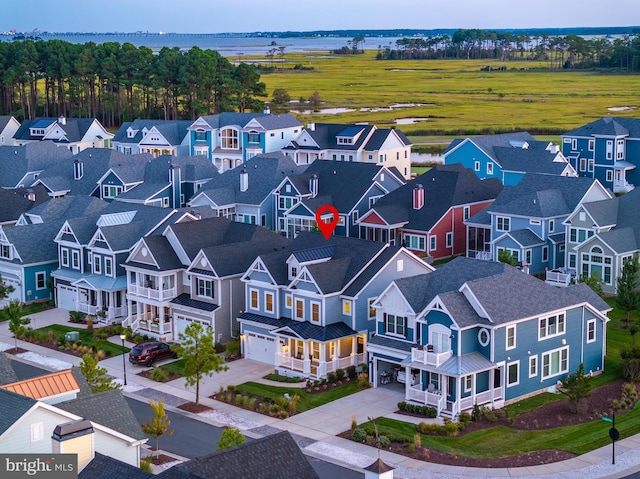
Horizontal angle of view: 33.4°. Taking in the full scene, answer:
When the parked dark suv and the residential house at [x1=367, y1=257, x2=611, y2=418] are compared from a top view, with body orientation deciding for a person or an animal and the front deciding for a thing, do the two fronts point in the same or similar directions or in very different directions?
very different directions

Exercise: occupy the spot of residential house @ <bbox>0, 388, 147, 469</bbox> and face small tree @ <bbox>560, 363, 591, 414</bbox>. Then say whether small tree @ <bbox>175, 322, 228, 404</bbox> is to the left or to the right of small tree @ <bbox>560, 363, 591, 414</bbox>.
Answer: left

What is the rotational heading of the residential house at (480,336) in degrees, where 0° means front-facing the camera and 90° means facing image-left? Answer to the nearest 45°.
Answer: approximately 45°

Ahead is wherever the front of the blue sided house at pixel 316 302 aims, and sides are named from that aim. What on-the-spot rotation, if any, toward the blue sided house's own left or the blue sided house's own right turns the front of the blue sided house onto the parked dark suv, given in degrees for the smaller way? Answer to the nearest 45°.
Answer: approximately 45° to the blue sided house's own right

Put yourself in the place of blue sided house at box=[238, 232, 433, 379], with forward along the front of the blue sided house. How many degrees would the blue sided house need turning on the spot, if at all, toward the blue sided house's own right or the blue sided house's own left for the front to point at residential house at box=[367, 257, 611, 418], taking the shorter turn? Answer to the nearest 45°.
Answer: approximately 90° to the blue sided house's own left

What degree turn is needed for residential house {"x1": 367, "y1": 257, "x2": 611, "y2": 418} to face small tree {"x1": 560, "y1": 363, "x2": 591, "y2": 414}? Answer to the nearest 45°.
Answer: approximately 90° to its left
